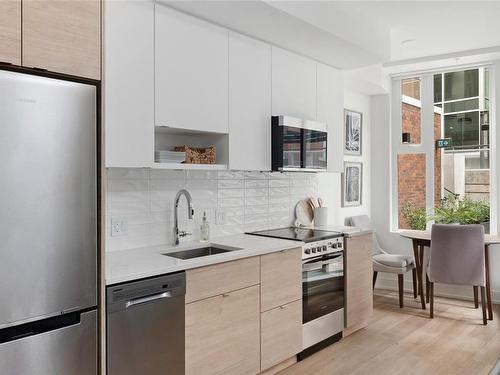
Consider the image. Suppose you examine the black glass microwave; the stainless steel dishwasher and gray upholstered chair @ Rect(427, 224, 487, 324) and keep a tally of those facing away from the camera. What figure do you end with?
1

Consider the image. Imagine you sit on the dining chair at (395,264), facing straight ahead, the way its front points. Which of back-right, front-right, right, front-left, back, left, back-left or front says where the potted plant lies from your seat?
left

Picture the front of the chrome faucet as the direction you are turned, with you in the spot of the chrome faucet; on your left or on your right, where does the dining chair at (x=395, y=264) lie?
on your left

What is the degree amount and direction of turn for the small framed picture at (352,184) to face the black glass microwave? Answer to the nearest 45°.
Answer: approximately 45° to its right

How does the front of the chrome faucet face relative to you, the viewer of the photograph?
facing the viewer and to the right of the viewer

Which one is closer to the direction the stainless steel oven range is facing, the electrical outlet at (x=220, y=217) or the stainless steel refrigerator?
the stainless steel refrigerator

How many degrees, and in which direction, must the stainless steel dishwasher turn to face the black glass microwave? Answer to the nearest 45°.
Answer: approximately 90° to its left

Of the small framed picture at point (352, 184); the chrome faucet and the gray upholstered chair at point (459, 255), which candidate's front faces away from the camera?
the gray upholstered chair

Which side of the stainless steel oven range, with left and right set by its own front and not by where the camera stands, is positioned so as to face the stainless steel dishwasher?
right

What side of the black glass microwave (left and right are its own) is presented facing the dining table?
left

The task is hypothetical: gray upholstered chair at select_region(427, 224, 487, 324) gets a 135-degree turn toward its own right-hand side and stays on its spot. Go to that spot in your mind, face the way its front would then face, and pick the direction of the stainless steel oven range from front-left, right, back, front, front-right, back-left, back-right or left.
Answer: right

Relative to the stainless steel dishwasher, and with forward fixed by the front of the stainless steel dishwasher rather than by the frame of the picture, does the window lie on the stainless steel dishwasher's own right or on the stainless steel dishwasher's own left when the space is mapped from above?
on the stainless steel dishwasher's own left

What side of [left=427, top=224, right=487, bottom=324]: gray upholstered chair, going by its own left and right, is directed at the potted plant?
front

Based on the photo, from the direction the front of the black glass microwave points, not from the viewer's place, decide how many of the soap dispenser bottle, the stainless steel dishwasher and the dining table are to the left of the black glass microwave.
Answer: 1
